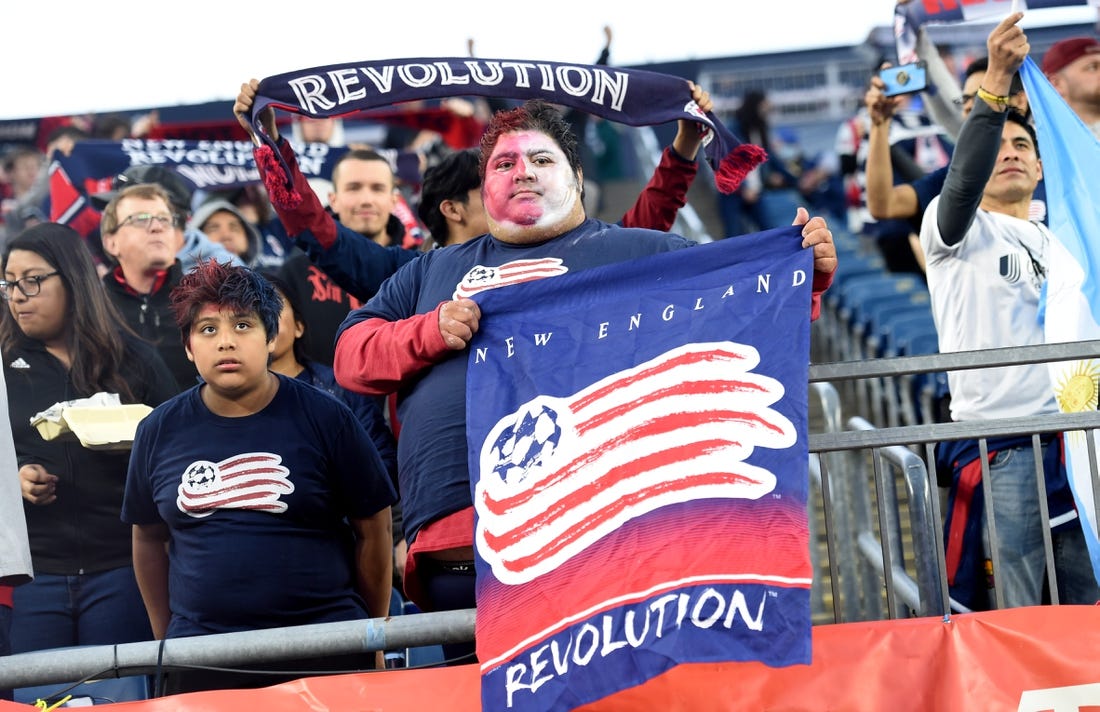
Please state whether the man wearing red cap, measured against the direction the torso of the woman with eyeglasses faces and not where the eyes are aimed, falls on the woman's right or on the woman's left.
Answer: on the woman's left

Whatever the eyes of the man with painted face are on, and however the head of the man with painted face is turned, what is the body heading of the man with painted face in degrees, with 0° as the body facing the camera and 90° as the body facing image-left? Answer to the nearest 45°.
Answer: approximately 0°

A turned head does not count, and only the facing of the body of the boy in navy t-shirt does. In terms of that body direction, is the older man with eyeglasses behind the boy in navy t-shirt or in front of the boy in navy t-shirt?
behind

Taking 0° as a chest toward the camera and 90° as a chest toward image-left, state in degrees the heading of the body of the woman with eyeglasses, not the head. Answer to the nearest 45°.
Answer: approximately 45°

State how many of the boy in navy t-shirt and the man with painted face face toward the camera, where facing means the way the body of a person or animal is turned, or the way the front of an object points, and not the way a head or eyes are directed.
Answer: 2

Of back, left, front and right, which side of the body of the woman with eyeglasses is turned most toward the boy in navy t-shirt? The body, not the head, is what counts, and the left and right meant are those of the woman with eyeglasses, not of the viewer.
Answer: left

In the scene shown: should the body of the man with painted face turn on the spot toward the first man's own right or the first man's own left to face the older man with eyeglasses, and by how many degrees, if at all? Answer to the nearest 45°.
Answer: approximately 135° to the first man's own right

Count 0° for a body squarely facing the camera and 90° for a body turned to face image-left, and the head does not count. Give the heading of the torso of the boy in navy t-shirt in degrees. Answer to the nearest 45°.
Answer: approximately 0°
